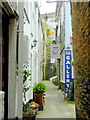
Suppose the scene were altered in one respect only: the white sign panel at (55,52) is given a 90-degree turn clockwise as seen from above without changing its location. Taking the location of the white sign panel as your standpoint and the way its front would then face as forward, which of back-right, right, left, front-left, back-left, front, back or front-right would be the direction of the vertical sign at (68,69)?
back-left

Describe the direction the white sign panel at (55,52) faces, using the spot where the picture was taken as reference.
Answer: facing the viewer

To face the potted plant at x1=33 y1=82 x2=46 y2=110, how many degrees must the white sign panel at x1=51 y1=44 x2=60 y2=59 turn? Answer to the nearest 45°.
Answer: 0° — it already faces it
